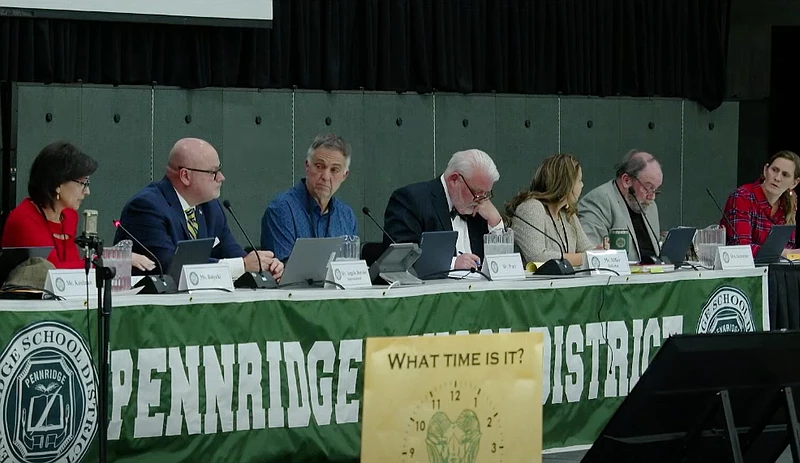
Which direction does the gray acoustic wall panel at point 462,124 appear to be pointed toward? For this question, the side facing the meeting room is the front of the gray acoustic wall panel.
toward the camera

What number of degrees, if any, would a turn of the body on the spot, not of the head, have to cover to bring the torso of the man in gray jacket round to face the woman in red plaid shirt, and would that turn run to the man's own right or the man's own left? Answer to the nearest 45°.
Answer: approximately 90° to the man's own left

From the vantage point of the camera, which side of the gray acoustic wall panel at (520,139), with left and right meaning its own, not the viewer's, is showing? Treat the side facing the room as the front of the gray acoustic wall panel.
front

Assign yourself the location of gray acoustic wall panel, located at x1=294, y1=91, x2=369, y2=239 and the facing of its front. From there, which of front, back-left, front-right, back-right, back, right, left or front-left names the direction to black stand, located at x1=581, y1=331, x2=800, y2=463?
front

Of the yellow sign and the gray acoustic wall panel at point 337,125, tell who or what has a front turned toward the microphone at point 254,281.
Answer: the gray acoustic wall panel

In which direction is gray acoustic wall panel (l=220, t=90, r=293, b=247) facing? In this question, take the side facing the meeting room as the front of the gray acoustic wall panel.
toward the camera

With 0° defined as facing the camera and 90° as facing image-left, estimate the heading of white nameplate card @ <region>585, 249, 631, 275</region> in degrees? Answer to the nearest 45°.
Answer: approximately 0°

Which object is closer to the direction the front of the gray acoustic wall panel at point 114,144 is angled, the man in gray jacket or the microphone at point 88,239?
the microphone

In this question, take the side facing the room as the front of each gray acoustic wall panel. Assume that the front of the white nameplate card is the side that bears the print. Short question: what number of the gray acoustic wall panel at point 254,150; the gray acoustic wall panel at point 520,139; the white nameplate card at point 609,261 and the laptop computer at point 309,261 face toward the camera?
3

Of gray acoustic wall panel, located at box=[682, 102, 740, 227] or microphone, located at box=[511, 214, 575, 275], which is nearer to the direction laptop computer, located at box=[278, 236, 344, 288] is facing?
the gray acoustic wall panel

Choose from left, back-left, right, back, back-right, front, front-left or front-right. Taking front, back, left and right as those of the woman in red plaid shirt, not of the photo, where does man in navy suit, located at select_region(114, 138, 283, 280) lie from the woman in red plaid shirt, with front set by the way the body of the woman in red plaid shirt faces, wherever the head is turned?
right

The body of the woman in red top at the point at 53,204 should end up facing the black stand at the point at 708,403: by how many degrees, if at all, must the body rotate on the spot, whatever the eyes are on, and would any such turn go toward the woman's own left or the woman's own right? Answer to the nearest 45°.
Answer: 0° — they already face it

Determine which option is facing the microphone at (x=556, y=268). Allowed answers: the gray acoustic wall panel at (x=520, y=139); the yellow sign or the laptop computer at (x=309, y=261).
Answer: the gray acoustic wall panel

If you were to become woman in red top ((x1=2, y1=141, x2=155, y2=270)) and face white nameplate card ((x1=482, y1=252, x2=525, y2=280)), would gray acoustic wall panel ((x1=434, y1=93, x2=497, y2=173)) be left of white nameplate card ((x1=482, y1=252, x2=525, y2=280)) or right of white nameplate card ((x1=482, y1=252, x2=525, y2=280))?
left

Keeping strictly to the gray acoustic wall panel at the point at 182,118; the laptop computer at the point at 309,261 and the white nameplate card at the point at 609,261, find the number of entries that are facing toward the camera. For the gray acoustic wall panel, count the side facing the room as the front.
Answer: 2

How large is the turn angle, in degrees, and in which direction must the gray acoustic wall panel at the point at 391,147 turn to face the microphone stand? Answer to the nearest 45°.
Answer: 0° — it already faces it
